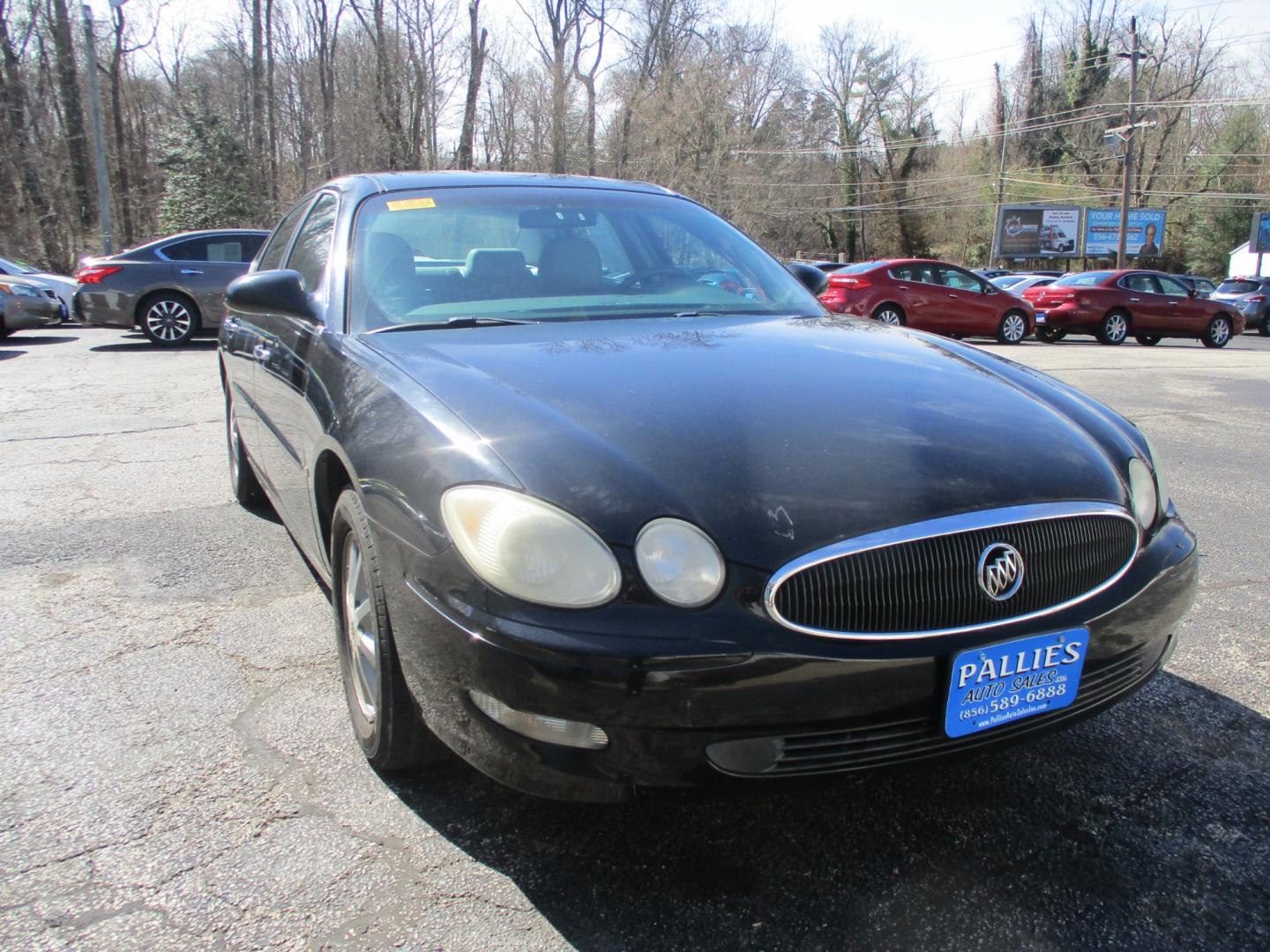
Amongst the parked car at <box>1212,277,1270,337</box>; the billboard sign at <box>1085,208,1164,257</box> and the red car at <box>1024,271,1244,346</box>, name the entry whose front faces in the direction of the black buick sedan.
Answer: the billboard sign

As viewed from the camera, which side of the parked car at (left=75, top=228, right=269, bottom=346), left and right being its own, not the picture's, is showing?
right

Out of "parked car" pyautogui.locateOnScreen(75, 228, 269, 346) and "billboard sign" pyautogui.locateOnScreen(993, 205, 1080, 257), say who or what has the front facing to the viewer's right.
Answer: the parked car

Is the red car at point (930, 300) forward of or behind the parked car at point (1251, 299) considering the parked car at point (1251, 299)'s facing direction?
behind

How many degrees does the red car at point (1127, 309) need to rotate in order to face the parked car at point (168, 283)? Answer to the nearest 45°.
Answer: approximately 180°

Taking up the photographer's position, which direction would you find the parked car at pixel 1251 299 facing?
facing away from the viewer and to the right of the viewer

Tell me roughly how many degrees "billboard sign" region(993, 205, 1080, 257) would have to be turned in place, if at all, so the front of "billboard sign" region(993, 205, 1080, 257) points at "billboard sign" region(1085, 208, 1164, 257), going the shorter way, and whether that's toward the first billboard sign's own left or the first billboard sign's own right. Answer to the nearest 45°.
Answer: approximately 90° to the first billboard sign's own left

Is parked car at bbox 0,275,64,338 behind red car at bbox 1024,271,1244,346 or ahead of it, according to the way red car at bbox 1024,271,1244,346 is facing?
behind

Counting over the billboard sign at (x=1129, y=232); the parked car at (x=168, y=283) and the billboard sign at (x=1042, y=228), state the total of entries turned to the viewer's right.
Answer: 1

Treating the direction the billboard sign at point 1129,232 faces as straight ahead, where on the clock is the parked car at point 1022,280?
The parked car is roughly at 12 o'clock from the billboard sign.

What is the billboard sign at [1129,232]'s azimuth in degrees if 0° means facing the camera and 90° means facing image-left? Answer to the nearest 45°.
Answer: approximately 0°

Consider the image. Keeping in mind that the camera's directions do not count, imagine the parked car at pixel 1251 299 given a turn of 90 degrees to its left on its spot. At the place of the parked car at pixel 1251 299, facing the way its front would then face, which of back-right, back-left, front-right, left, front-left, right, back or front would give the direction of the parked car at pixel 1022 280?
front-left

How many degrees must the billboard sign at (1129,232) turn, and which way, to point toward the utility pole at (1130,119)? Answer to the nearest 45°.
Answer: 0° — it already faces it
